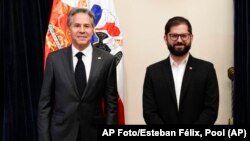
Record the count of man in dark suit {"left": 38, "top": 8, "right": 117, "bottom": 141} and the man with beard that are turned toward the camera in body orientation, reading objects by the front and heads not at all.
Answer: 2

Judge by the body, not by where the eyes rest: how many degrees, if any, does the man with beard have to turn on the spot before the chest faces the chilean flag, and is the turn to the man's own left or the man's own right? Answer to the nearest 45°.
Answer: approximately 135° to the man's own right

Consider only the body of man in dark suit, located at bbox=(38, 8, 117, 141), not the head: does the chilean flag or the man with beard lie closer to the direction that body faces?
the man with beard

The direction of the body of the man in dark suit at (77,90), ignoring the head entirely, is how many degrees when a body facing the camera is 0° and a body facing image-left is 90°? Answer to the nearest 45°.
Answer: approximately 0°

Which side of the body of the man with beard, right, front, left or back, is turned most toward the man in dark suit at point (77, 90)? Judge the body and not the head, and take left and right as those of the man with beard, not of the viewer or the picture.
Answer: right

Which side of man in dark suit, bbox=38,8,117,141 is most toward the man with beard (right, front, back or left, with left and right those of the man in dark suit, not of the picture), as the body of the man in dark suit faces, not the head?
left

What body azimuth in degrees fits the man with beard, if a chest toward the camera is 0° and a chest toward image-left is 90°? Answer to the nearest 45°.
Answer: approximately 0°

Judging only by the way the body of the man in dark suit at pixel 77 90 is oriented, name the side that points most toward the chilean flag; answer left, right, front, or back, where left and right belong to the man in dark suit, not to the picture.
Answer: back
